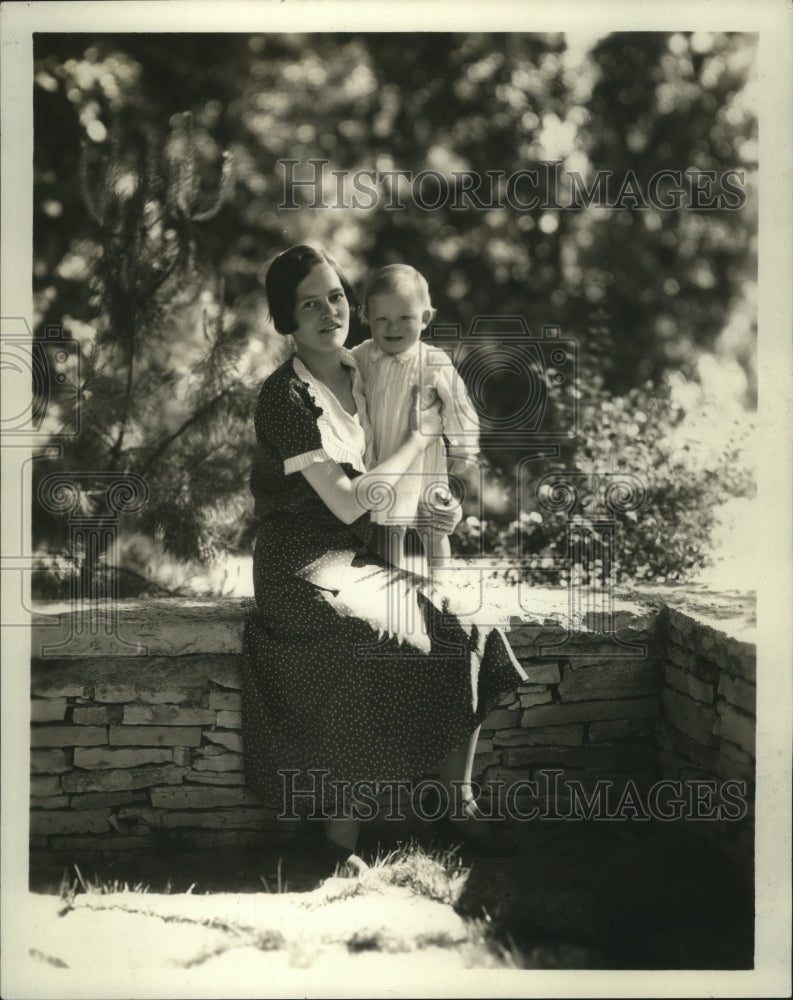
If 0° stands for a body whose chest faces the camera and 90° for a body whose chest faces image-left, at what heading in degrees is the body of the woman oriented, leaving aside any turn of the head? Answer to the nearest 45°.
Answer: approximately 315°
